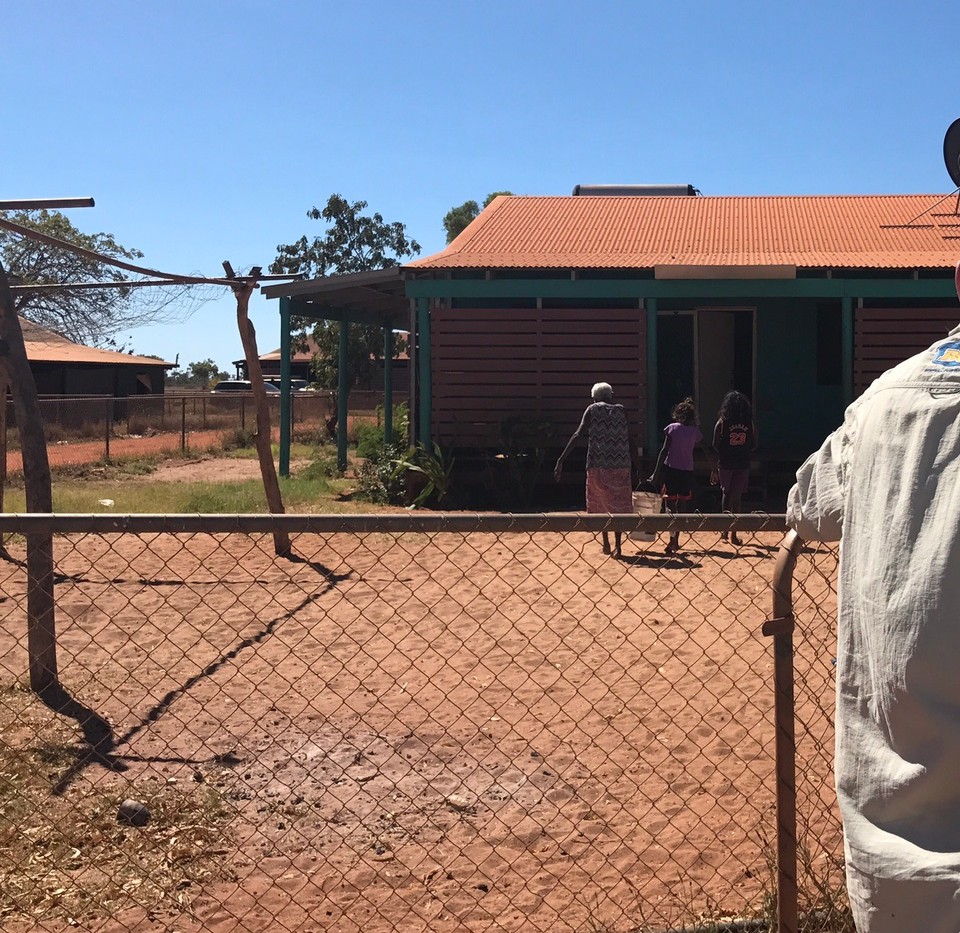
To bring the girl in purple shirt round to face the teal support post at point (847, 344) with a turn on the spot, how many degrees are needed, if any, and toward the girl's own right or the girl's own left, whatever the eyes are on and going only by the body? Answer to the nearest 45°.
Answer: approximately 45° to the girl's own right

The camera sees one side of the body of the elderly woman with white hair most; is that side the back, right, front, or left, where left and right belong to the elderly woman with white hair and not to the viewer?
back

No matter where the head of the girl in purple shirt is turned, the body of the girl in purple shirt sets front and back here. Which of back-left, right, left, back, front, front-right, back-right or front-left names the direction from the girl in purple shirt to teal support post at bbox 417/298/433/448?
front-left

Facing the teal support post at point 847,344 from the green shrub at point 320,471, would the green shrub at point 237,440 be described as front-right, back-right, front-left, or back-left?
back-left

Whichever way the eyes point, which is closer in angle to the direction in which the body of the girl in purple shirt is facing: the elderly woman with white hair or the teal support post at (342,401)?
the teal support post

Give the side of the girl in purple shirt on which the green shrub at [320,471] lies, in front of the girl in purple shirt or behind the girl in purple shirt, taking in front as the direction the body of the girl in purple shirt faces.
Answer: in front

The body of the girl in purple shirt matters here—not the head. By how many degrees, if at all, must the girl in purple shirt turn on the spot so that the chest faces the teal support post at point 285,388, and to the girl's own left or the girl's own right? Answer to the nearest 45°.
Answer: approximately 45° to the girl's own left

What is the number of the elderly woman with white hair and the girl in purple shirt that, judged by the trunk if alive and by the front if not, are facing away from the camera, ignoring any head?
2

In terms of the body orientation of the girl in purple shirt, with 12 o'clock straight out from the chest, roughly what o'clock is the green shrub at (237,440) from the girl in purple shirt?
The green shrub is roughly at 11 o'clock from the girl in purple shirt.

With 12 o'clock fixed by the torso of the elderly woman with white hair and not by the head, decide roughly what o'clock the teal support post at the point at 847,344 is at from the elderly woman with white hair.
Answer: The teal support post is roughly at 1 o'clock from the elderly woman with white hair.

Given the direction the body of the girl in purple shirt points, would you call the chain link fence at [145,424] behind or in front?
in front

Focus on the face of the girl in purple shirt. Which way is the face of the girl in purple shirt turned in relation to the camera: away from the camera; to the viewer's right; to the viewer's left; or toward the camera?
away from the camera

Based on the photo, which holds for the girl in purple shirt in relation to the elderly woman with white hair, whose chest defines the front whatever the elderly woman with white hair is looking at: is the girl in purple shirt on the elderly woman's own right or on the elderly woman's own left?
on the elderly woman's own right

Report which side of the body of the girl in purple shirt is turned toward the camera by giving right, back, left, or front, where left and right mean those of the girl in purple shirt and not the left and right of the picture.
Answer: back
